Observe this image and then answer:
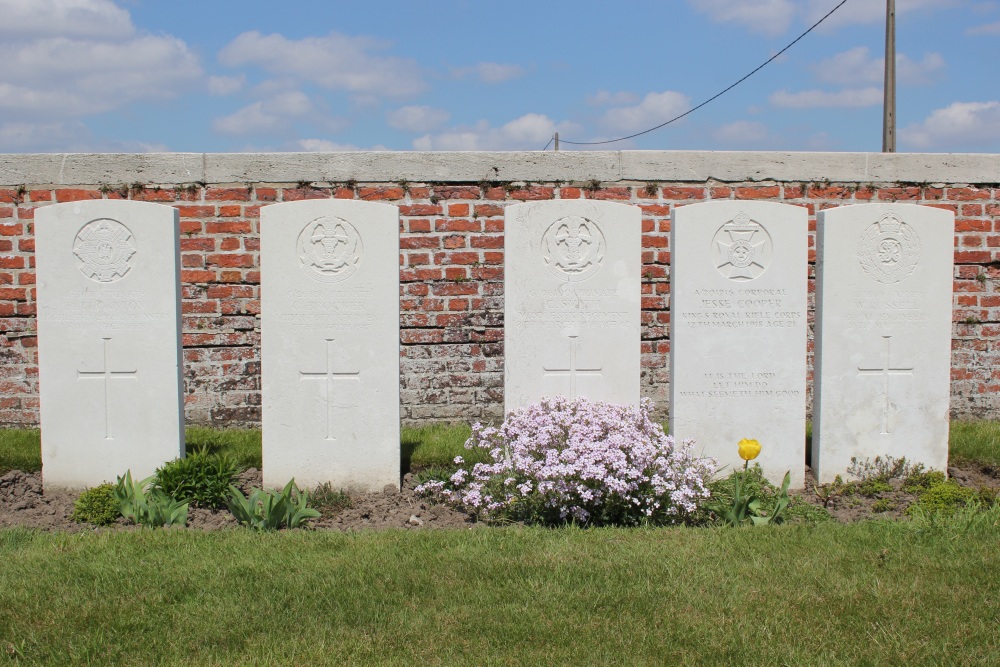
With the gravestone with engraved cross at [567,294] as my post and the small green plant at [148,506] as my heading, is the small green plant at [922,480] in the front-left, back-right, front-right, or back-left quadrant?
back-left

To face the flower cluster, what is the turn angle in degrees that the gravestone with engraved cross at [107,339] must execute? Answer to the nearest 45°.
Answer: approximately 45° to its left

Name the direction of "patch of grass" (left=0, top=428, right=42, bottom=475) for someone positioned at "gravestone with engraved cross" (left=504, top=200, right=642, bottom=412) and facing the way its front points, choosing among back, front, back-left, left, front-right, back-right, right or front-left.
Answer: right

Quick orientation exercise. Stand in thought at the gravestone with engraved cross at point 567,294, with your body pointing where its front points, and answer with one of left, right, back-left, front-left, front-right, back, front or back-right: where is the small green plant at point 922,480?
left

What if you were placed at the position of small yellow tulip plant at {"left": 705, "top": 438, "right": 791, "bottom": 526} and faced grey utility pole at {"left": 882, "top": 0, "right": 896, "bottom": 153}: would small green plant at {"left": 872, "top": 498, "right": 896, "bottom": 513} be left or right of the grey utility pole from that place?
right

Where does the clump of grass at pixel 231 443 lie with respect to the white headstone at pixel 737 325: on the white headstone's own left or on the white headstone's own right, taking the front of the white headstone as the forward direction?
on the white headstone's own right
